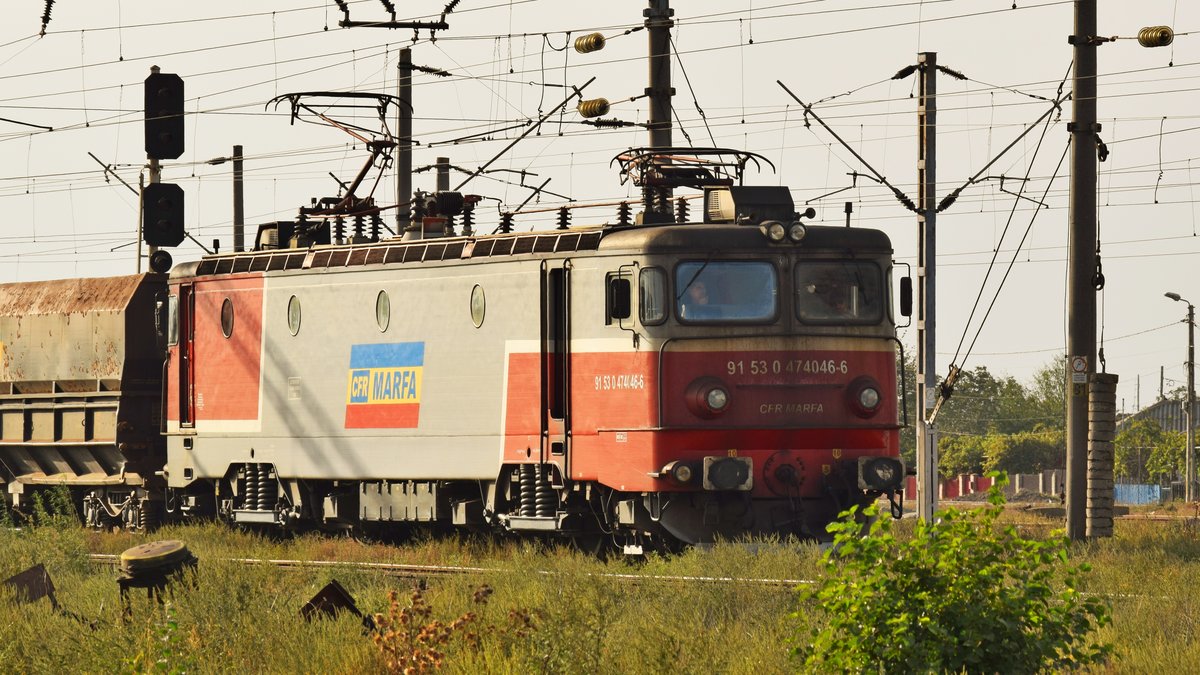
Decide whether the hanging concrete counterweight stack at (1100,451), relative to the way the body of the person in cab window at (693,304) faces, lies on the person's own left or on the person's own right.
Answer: on the person's own left

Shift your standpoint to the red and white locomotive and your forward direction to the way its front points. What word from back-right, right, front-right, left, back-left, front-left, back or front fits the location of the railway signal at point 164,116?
back

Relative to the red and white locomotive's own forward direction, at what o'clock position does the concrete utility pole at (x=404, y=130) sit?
The concrete utility pole is roughly at 7 o'clock from the red and white locomotive.

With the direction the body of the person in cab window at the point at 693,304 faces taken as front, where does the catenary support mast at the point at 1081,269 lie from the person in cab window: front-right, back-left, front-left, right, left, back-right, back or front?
left

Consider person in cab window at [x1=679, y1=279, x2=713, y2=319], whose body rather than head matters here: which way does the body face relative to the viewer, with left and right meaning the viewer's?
facing the viewer and to the right of the viewer

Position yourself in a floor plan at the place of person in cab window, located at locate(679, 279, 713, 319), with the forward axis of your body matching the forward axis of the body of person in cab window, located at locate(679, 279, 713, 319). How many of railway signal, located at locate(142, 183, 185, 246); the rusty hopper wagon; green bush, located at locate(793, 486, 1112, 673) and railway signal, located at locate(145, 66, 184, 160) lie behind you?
3

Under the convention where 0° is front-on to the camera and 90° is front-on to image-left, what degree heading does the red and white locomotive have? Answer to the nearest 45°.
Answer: approximately 315°
